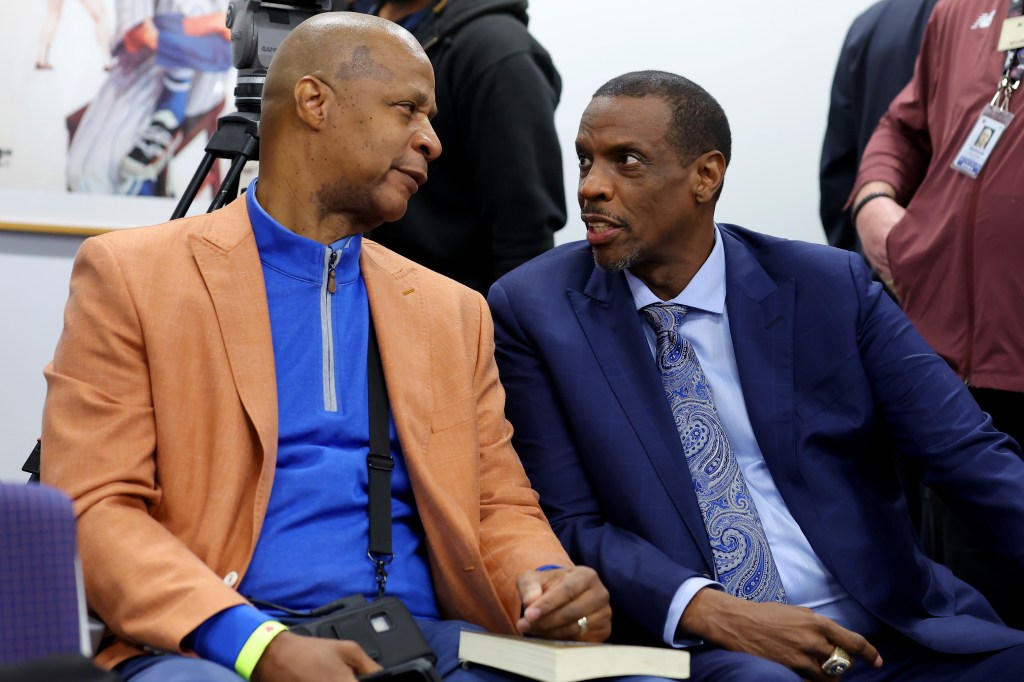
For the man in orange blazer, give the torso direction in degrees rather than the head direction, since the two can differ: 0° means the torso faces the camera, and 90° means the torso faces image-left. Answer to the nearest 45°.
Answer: approximately 315°

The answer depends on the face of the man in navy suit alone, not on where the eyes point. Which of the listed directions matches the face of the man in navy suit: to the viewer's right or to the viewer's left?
to the viewer's left

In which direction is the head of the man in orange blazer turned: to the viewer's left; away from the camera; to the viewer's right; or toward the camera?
to the viewer's right

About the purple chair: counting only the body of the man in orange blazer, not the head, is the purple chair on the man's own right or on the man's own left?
on the man's own right

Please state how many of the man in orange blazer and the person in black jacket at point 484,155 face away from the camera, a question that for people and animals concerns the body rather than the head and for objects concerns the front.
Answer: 0

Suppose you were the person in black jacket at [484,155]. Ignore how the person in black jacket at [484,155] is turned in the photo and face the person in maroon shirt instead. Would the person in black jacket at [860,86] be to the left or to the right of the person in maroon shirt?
left

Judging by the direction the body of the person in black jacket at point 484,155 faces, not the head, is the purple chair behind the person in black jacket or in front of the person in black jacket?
in front

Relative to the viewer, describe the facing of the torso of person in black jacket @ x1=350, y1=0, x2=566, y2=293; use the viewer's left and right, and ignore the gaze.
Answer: facing the viewer and to the left of the viewer

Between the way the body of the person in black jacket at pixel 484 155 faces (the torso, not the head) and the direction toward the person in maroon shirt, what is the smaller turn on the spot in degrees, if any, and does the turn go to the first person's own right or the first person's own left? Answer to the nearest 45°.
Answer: approximately 135° to the first person's own left

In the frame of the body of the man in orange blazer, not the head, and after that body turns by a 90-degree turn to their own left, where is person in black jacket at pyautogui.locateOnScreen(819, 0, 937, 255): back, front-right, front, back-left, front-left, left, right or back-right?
front

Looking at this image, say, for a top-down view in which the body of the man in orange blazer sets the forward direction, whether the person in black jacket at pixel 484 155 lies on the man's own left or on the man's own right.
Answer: on the man's own left
